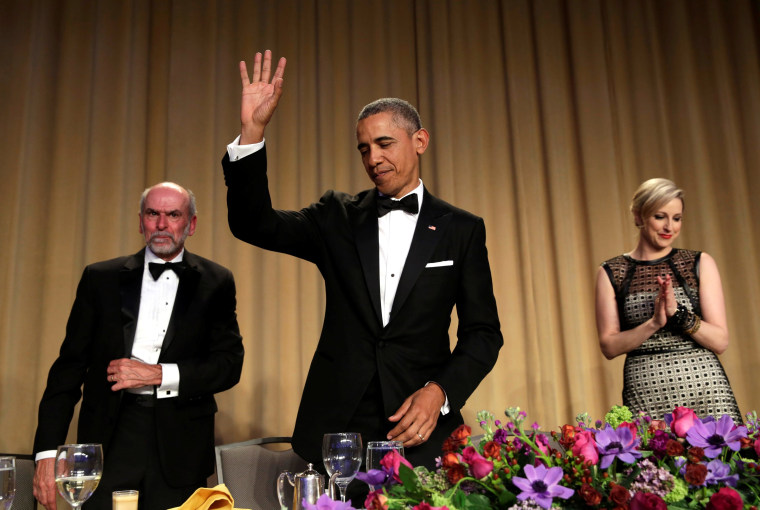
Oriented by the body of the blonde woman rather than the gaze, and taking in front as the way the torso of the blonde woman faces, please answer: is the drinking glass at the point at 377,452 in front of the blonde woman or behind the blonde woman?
in front

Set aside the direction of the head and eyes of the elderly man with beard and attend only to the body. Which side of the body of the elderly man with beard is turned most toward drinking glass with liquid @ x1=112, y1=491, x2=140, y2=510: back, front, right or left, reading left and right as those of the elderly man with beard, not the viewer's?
front

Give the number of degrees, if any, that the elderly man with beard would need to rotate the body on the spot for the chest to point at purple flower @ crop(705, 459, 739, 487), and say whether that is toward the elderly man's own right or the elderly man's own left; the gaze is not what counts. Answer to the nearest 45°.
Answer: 0° — they already face it

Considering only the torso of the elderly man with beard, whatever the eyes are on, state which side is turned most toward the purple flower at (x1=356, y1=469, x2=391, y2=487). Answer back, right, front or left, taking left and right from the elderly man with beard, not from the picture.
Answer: front

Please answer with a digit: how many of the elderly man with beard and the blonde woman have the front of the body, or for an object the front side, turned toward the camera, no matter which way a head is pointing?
2

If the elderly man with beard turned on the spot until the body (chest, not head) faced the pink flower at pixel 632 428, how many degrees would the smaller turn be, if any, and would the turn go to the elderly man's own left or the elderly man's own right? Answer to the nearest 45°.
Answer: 0° — they already face it

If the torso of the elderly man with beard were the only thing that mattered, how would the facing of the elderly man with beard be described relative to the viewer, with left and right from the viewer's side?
facing the viewer

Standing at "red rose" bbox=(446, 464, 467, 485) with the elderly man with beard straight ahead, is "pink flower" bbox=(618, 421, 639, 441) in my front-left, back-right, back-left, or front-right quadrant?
back-right

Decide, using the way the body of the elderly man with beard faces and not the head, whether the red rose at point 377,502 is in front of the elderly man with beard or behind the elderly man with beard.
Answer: in front

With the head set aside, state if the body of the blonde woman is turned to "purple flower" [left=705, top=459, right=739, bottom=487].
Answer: yes

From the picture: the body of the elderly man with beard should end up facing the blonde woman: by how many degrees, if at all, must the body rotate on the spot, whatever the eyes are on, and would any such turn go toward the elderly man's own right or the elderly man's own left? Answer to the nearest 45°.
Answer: approximately 90° to the elderly man's own left

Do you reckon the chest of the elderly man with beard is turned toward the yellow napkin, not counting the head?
yes

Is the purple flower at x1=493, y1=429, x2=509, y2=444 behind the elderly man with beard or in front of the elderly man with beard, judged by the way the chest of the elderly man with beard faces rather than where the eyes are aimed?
in front

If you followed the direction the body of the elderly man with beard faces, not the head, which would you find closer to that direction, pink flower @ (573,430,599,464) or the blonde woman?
the pink flower

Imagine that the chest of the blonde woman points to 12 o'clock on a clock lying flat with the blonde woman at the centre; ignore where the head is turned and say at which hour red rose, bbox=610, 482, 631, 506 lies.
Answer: The red rose is roughly at 12 o'clock from the blonde woman.

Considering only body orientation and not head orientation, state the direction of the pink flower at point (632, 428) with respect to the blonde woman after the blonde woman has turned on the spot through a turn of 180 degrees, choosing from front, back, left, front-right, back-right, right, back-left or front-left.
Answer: back

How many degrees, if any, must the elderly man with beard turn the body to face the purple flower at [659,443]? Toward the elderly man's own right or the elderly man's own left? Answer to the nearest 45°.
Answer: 0° — they already face it

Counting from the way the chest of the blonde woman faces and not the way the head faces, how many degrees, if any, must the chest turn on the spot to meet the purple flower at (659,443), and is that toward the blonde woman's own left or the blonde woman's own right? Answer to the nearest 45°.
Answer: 0° — they already face it
